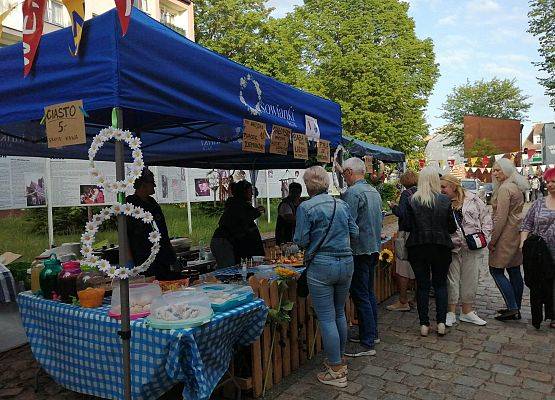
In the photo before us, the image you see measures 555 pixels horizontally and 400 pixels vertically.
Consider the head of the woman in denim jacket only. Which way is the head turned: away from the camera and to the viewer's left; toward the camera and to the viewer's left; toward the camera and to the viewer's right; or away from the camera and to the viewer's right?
away from the camera and to the viewer's left

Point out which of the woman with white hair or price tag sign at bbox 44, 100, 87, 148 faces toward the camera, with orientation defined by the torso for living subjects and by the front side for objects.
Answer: the price tag sign

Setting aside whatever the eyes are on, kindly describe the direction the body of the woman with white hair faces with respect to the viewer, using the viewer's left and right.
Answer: facing to the left of the viewer

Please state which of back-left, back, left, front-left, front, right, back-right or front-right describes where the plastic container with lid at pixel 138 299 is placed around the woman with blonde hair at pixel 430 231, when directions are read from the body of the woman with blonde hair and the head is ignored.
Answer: back-left

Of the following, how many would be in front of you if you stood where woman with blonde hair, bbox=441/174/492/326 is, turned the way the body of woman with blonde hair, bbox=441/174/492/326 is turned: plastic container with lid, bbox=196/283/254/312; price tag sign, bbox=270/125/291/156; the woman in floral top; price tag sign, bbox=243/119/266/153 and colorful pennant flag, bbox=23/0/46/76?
4

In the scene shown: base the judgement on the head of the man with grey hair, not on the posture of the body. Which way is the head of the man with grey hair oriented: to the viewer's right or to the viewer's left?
to the viewer's left

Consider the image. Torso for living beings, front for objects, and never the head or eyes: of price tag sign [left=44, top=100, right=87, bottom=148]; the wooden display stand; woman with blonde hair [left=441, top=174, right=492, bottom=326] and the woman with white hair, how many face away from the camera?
0

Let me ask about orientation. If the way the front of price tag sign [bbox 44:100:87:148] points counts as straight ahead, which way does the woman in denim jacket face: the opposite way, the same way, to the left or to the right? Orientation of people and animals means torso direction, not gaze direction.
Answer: the opposite way

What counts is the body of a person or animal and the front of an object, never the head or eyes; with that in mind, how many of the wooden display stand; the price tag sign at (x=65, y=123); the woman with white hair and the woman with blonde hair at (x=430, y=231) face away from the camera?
1

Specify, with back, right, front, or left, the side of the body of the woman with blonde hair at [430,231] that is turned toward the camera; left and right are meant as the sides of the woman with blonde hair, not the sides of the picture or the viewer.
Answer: back

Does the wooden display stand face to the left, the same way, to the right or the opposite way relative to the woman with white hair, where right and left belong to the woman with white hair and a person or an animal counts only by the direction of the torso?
the opposite way

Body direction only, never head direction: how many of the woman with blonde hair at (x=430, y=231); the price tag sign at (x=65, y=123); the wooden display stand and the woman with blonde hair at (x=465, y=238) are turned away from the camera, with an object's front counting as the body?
1

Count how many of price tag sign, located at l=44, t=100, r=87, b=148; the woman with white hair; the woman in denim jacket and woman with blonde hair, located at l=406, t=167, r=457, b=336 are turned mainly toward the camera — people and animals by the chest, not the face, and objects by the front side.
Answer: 1

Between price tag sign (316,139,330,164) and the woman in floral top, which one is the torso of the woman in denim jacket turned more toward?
the price tag sign

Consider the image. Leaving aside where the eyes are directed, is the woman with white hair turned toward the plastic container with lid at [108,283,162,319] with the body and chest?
no

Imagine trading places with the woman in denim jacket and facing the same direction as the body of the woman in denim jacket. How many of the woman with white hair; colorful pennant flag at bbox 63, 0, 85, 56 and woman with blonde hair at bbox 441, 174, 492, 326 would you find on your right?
2

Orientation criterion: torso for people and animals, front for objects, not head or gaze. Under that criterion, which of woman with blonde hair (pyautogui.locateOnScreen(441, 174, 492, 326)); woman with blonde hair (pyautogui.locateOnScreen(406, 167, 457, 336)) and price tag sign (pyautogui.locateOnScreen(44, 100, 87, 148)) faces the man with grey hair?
woman with blonde hair (pyautogui.locateOnScreen(441, 174, 492, 326))

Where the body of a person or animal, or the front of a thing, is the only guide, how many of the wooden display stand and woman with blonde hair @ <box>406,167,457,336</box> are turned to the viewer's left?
0

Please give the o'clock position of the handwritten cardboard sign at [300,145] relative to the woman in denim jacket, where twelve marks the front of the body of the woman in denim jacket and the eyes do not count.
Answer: The handwritten cardboard sign is roughly at 1 o'clock from the woman in denim jacket.

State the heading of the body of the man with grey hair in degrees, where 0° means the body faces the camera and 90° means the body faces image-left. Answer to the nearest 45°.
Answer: approximately 135°
